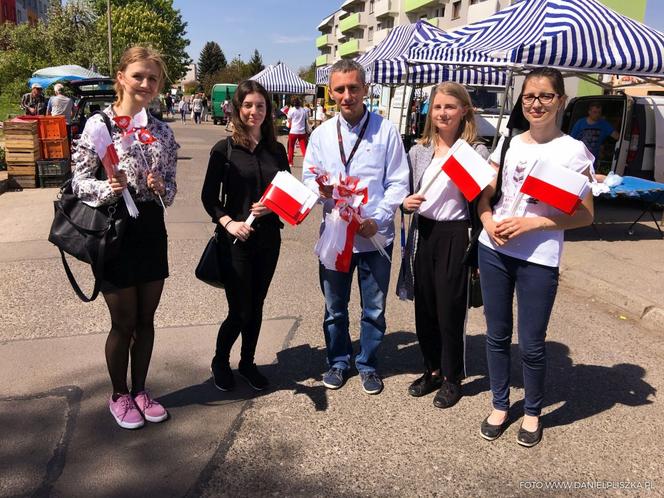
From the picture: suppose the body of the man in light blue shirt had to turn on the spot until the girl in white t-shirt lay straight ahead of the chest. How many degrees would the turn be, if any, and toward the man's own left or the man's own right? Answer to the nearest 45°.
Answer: approximately 45° to the man's own left

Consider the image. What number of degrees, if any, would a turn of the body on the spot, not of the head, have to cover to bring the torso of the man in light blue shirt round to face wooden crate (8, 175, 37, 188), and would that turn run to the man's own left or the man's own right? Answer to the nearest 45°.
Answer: approximately 135° to the man's own right

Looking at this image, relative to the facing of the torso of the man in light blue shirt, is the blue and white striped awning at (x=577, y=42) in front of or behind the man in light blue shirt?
behind

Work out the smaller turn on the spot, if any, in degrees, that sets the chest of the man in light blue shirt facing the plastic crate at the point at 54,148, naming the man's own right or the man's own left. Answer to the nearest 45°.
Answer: approximately 135° to the man's own right

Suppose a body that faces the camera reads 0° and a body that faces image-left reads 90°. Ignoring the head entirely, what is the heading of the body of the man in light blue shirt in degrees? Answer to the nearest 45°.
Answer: approximately 0°
